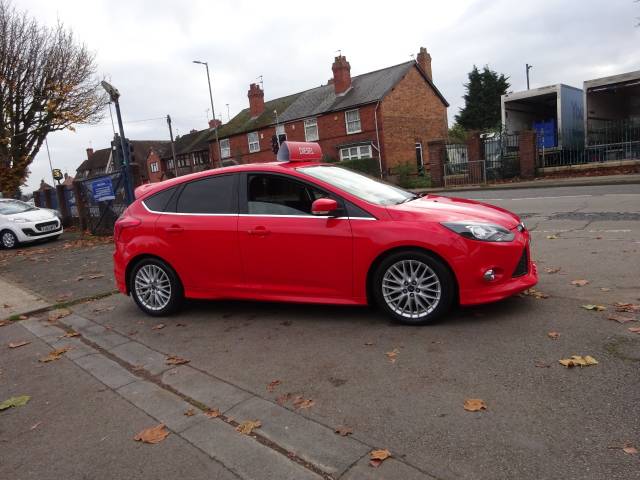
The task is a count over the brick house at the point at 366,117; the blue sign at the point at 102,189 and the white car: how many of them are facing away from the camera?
0

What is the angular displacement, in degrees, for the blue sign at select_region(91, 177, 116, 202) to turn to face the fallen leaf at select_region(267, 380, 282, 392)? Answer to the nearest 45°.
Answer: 0° — it already faces it

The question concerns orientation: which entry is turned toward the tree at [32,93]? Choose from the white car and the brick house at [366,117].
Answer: the brick house

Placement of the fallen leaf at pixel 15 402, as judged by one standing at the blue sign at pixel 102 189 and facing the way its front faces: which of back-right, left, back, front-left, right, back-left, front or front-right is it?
front

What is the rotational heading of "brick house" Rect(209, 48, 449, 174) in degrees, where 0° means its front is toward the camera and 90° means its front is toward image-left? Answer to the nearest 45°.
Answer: approximately 45°

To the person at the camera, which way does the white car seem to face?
facing the viewer and to the right of the viewer

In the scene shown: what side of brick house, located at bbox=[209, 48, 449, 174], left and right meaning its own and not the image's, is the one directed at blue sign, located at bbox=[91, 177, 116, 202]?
front

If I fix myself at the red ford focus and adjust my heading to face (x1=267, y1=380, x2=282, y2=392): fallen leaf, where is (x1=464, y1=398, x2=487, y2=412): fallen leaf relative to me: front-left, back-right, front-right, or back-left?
front-left

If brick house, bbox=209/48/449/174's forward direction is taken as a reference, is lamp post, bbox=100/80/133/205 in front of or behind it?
in front

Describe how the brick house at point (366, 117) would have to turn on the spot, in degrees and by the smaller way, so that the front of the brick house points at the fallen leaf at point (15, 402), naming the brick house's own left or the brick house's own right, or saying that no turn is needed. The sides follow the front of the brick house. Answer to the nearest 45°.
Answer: approximately 45° to the brick house's own left

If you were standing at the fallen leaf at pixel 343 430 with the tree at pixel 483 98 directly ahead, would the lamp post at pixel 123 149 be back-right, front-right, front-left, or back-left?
front-left

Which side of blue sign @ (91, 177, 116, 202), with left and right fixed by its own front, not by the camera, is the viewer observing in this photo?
front

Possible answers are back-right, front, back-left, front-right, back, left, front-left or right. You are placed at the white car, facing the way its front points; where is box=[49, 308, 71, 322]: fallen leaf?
front-right

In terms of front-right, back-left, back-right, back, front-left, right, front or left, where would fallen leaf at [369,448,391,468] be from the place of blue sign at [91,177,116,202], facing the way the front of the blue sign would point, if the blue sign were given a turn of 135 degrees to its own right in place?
back-left

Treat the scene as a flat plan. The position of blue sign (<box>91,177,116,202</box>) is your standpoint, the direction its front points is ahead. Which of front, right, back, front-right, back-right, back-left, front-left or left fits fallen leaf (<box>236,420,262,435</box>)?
front
